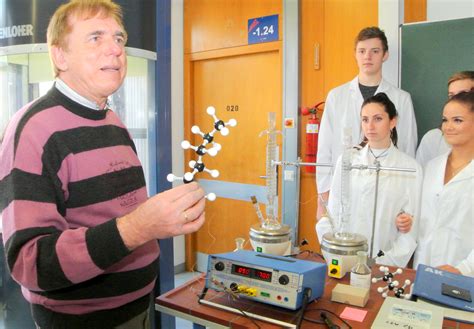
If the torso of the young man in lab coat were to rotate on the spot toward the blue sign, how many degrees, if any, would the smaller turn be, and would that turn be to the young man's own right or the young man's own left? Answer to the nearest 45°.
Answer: approximately 135° to the young man's own right

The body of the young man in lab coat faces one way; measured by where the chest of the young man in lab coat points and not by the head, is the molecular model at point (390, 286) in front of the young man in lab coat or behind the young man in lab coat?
in front

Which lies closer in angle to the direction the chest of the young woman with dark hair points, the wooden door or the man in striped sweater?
the man in striped sweater

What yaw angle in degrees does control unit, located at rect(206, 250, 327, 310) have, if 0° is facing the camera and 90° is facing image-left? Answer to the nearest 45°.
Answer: approximately 45°

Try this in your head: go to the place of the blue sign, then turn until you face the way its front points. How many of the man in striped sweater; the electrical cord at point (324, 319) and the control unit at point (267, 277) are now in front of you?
3

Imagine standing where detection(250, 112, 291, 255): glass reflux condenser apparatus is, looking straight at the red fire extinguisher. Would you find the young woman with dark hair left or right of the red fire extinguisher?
right

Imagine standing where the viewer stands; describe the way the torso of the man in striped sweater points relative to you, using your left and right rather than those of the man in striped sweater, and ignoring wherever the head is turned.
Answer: facing the viewer and to the right of the viewer

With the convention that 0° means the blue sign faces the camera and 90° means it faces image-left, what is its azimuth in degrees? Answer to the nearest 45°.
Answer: approximately 0°

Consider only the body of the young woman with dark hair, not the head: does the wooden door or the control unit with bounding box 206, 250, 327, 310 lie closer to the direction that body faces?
the control unit

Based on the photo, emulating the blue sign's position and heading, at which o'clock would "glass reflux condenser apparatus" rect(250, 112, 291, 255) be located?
The glass reflux condenser apparatus is roughly at 12 o'clock from the blue sign.

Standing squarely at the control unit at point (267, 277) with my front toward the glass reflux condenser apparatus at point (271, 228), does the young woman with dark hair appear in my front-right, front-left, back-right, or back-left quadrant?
front-right

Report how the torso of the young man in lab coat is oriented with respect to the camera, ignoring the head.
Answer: toward the camera

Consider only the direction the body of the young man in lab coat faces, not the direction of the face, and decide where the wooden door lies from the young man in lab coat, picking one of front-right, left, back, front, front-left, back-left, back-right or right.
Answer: back-right

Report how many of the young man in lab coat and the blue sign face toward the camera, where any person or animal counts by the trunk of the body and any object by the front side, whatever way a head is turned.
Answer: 2

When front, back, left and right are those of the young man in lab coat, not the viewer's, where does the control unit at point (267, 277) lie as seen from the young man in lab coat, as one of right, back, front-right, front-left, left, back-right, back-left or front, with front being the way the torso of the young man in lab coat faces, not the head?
front

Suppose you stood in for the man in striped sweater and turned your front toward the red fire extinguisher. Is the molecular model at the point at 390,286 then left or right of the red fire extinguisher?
right
